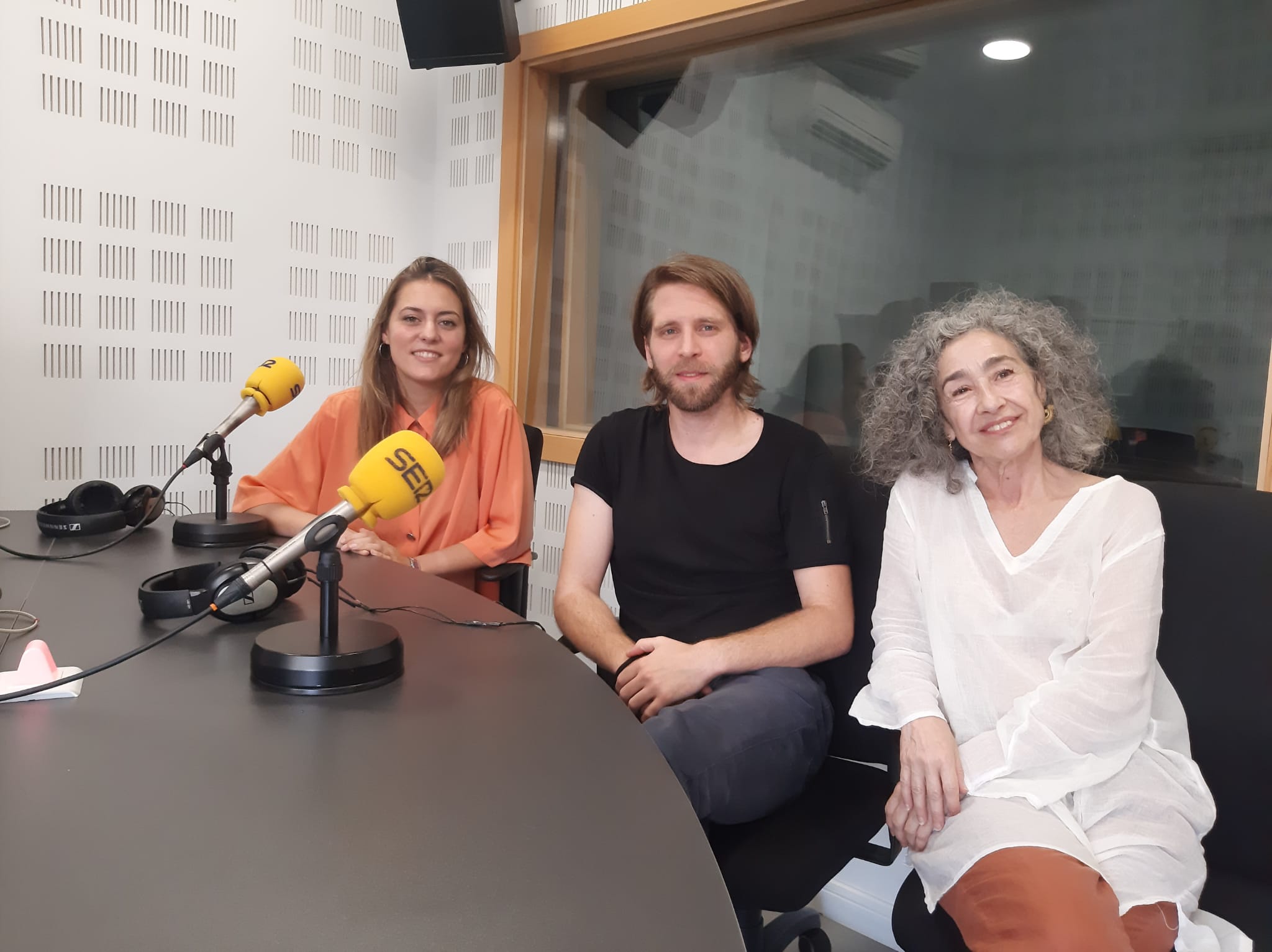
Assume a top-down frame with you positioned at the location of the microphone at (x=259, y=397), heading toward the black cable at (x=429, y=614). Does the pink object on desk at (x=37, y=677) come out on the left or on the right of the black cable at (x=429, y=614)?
right

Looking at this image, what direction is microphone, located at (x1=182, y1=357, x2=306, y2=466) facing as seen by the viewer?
to the viewer's right

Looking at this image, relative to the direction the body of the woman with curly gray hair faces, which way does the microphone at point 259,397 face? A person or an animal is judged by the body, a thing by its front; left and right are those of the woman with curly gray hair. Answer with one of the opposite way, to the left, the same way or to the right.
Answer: the opposite way

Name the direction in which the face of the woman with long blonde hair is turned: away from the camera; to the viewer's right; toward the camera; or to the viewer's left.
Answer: toward the camera

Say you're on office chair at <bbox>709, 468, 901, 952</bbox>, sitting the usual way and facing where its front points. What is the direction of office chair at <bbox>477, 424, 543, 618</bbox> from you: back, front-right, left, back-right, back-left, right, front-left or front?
right

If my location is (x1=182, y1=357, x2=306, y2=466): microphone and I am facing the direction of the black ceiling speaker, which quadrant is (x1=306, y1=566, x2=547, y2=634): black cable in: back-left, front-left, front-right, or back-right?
back-right

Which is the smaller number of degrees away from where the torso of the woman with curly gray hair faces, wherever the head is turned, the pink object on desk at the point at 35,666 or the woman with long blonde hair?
the pink object on desk

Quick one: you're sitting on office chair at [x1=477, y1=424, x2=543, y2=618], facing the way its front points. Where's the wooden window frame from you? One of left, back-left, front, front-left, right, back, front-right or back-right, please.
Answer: back-right

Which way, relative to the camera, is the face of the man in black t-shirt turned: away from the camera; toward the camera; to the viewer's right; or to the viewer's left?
toward the camera

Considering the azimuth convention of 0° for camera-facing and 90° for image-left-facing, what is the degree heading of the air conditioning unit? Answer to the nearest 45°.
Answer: approximately 315°

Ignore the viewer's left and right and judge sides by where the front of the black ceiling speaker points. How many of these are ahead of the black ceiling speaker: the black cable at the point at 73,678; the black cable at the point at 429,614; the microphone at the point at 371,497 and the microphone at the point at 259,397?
4

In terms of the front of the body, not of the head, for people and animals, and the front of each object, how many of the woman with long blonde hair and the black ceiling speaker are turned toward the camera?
2

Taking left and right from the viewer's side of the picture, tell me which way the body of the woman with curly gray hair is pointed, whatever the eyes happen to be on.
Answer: facing the viewer and to the left of the viewer

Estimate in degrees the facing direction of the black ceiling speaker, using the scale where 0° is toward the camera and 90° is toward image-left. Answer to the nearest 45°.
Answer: approximately 0°

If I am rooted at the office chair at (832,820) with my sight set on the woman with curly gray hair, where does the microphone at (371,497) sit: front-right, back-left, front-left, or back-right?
back-right
